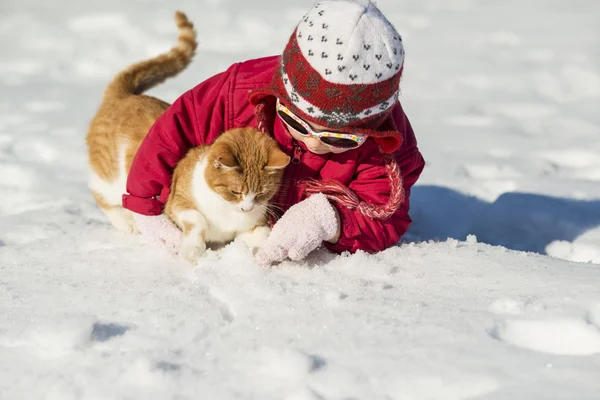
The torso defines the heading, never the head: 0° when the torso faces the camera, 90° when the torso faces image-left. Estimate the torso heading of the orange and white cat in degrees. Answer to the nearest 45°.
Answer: approximately 315°
